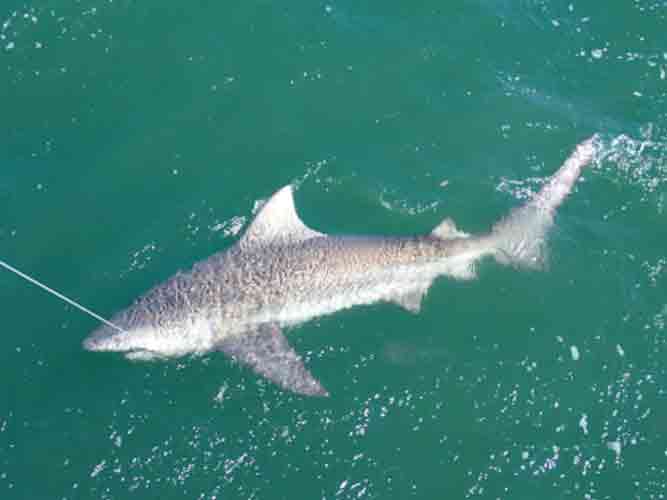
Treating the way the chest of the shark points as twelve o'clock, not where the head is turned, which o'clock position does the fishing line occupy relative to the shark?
The fishing line is roughly at 12 o'clock from the shark.

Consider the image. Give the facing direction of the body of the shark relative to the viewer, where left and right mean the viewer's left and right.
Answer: facing to the left of the viewer
